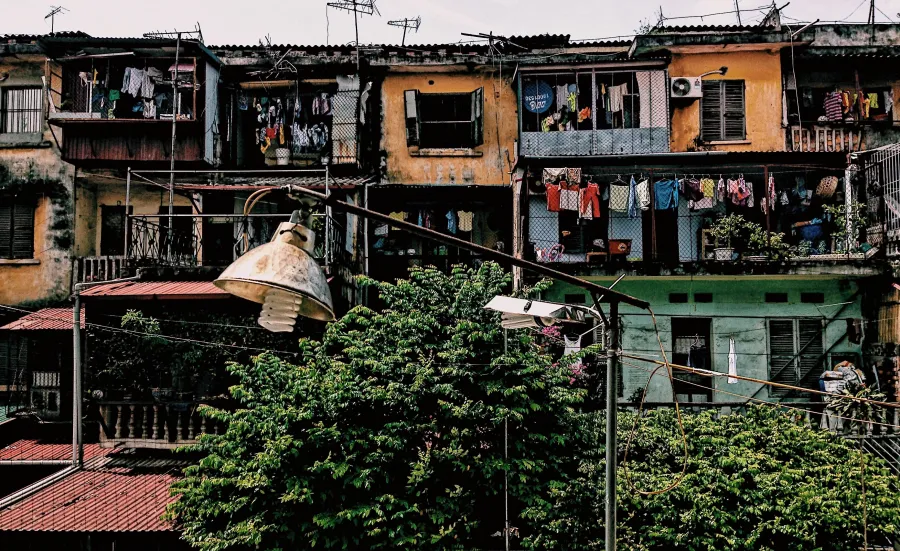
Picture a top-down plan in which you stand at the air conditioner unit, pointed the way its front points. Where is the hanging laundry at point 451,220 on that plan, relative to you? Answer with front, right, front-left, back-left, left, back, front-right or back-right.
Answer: right

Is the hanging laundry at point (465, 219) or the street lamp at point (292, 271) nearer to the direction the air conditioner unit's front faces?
the street lamp

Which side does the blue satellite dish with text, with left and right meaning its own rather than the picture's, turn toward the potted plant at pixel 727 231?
left

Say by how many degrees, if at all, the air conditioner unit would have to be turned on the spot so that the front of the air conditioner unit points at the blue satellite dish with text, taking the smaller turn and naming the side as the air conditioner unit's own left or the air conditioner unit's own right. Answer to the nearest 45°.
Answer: approximately 90° to the air conditioner unit's own right

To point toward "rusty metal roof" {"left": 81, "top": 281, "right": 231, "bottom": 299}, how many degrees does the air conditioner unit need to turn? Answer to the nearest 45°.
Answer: approximately 45° to its right

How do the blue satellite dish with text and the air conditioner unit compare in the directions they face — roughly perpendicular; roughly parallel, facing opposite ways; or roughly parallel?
roughly parallel

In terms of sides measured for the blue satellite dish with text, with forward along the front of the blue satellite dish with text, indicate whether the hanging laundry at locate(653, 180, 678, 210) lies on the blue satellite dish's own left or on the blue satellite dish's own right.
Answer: on the blue satellite dish's own left

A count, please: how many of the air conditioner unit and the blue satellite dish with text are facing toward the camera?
2

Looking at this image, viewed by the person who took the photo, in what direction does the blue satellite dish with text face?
facing the viewer
